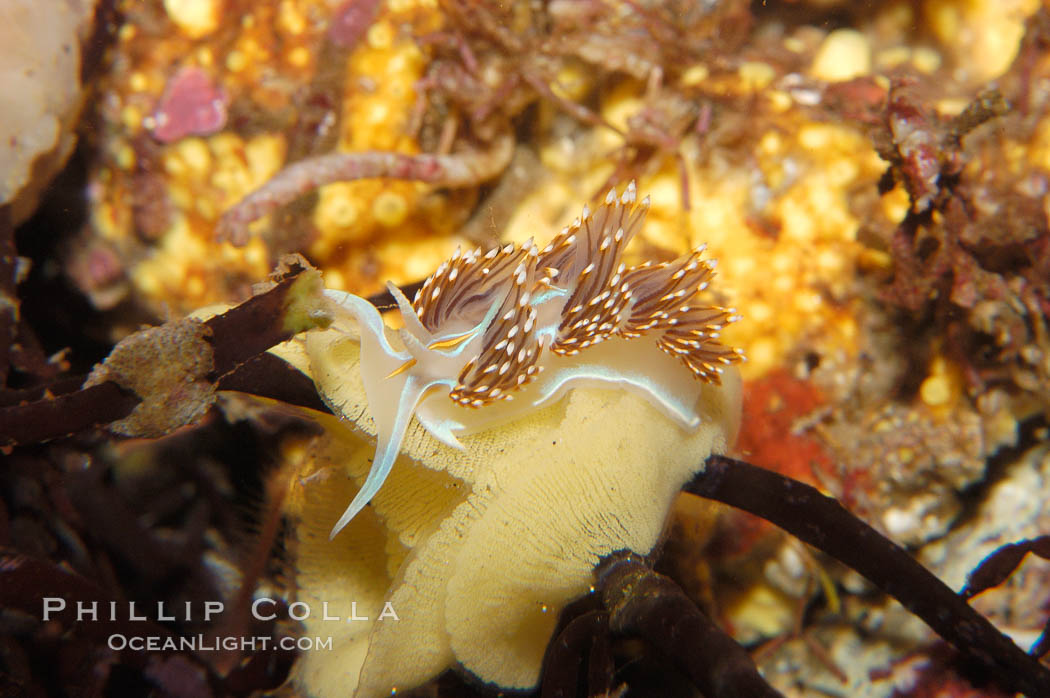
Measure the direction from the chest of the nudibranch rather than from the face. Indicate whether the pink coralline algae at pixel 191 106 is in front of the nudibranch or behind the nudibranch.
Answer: in front

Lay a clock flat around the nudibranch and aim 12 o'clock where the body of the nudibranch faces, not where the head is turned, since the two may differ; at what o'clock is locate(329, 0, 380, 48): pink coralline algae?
The pink coralline algae is roughly at 1 o'clock from the nudibranch.

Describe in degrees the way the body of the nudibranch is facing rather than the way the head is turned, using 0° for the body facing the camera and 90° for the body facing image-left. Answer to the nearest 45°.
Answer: approximately 90°
